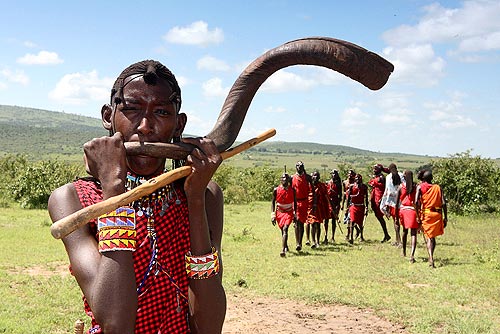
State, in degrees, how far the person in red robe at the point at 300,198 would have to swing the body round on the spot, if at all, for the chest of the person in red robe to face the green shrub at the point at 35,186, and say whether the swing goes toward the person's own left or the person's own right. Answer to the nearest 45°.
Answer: approximately 135° to the person's own right

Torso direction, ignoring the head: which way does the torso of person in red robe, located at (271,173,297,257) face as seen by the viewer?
toward the camera

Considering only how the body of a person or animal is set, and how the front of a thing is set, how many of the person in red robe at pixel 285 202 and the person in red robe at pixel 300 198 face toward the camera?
2

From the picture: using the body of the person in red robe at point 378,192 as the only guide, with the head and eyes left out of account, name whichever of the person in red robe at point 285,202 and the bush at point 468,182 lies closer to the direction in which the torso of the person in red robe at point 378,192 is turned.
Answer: the person in red robe

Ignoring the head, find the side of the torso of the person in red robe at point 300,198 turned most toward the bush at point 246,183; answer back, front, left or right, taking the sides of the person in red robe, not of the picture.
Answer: back

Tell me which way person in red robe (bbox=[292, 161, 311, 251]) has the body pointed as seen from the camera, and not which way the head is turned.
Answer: toward the camera

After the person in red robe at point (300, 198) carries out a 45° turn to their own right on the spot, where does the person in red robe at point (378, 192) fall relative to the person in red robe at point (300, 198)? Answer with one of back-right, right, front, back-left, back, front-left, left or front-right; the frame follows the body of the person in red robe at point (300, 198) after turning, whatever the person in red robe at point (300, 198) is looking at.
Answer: back

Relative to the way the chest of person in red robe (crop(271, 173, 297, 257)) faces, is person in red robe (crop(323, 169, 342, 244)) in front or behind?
behind
